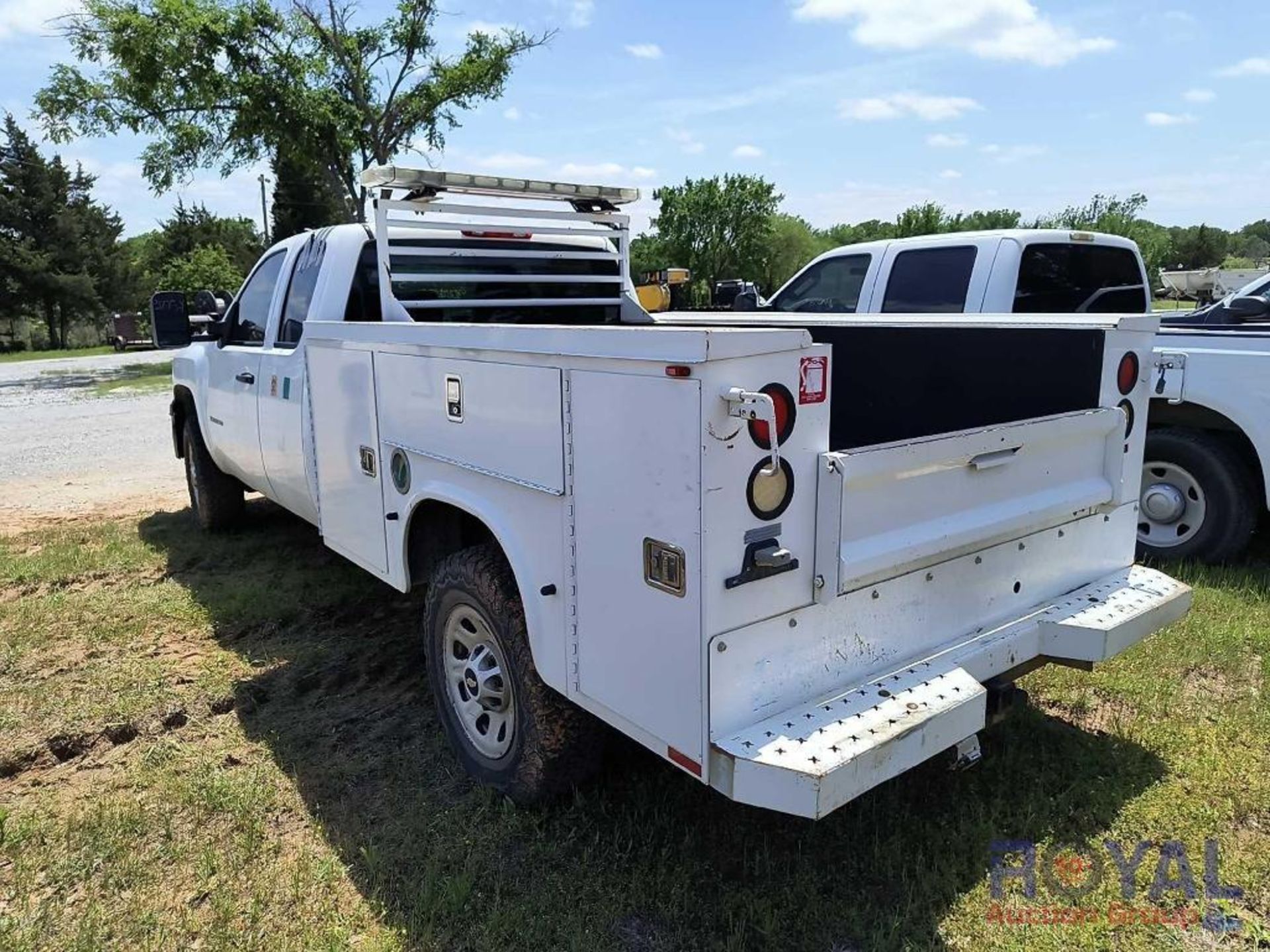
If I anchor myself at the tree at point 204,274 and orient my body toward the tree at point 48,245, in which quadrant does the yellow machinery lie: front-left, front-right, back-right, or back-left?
back-left

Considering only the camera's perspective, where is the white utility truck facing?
facing away from the viewer and to the left of the viewer

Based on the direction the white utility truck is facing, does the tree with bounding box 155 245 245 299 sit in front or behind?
in front

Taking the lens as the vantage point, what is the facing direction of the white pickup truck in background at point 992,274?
facing away from the viewer and to the left of the viewer

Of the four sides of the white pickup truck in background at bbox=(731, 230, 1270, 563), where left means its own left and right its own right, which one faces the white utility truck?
left

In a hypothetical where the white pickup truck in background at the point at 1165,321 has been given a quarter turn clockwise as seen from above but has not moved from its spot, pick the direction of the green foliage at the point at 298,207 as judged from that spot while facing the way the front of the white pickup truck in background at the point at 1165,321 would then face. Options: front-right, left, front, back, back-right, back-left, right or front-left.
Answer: left

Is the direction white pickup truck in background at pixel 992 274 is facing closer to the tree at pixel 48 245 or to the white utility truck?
the tree

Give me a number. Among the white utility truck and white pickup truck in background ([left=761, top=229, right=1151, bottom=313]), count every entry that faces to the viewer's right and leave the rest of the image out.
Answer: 0

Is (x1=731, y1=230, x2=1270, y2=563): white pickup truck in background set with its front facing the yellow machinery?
yes

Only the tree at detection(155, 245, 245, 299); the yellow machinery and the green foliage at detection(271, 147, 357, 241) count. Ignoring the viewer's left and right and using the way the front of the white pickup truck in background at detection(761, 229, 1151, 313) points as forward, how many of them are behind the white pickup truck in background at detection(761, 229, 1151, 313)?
0

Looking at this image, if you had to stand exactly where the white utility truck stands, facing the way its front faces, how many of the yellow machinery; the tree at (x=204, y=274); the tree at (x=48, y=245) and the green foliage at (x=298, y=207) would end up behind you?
0

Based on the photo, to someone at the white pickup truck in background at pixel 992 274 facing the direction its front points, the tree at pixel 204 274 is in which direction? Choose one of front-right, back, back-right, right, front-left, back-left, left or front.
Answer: front

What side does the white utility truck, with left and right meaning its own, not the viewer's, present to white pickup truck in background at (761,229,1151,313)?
right

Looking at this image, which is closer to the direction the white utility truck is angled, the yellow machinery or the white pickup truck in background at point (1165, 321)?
the yellow machinery

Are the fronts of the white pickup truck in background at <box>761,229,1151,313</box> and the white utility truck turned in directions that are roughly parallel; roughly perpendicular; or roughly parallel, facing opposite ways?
roughly parallel

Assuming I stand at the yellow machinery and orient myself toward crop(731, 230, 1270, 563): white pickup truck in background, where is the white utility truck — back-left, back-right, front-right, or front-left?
front-right
